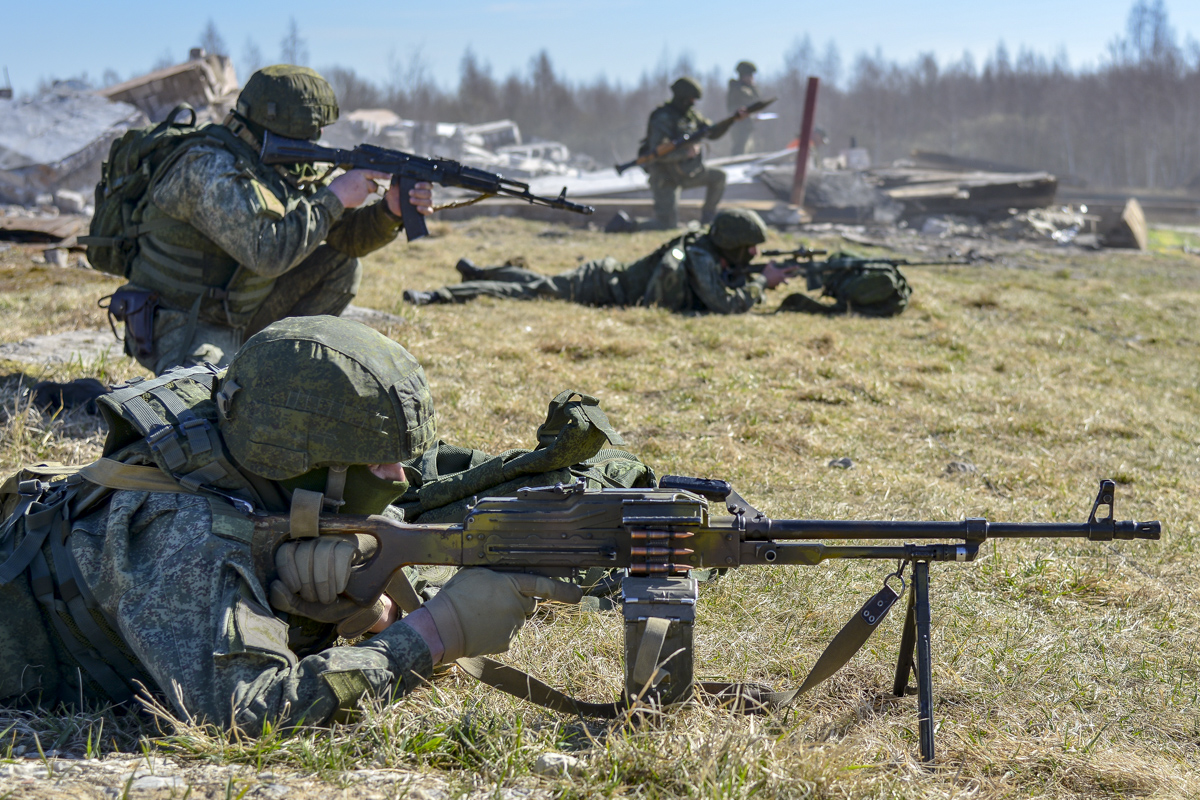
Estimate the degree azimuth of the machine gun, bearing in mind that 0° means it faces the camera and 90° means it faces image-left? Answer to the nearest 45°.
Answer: approximately 270°

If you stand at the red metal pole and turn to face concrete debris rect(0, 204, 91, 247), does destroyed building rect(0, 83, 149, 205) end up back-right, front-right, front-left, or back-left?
front-right

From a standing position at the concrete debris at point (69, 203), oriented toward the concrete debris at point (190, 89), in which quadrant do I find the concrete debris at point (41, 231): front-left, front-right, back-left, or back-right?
back-right

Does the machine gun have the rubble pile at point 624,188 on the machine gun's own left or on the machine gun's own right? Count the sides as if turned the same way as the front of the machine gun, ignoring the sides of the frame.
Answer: on the machine gun's own left

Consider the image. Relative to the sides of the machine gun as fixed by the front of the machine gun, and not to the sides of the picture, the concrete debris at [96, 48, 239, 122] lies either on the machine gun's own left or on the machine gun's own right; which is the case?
on the machine gun's own left

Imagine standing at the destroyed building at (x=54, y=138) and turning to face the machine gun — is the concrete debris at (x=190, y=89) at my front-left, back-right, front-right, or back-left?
front-left

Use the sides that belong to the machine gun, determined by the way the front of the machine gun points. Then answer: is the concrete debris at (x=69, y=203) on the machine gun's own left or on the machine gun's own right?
on the machine gun's own left

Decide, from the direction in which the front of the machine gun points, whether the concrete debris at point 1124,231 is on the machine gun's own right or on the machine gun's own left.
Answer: on the machine gun's own left

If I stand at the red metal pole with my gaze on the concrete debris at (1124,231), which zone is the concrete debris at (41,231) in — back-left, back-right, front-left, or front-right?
back-right

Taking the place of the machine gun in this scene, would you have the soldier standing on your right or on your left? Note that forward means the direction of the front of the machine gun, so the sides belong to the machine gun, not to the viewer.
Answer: on your left

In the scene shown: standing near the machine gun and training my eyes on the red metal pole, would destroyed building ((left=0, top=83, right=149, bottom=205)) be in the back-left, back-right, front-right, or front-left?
front-left
